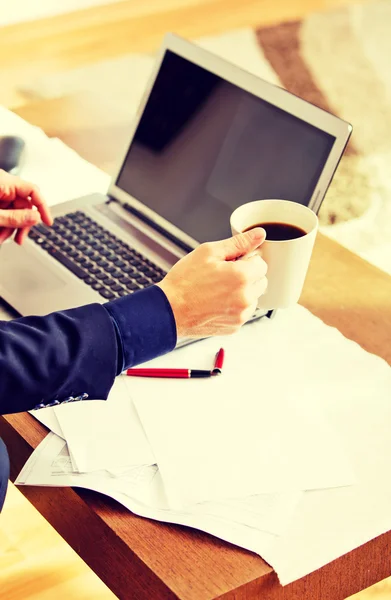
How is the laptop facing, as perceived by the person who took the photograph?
facing the viewer and to the left of the viewer

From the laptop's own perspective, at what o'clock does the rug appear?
The rug is roughly at 5 o'clock from the laptop.
